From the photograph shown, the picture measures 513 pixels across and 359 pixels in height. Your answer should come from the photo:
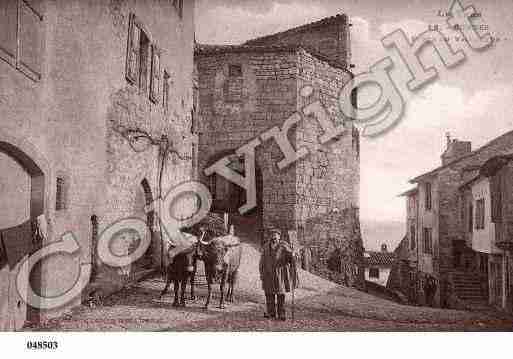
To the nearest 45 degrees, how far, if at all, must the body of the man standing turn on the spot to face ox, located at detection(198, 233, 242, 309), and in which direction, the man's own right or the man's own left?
approximately 135° to the man's own right

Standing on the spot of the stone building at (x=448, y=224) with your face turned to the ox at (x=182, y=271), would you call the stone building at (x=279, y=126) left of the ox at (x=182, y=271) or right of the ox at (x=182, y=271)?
right

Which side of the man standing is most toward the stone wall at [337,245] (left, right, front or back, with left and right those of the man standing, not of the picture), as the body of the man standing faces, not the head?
back

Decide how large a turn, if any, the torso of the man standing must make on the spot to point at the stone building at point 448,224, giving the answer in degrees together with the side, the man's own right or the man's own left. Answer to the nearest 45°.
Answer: approximately 135° to the man's own left

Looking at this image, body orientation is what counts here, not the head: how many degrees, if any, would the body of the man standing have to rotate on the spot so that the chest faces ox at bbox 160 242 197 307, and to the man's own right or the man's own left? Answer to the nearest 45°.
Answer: approximately 90° to the man's own right

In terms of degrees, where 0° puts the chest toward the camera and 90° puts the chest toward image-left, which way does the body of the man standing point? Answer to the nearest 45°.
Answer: approximately 0°

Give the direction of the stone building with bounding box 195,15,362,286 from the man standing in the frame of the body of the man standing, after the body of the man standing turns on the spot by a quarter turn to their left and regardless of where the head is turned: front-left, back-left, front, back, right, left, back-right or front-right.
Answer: left

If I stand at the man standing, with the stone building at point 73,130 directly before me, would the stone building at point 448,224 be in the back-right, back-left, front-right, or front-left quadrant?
back-right

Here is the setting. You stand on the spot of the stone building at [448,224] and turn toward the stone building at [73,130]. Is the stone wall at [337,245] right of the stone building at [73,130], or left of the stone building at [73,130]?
right

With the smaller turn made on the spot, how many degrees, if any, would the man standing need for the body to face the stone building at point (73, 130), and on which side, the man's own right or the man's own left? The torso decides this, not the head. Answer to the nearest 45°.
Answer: approximately 90° to the man's own right
